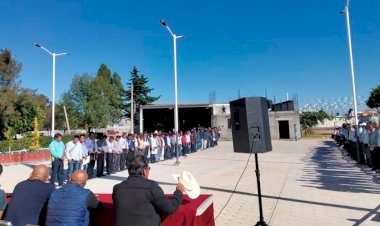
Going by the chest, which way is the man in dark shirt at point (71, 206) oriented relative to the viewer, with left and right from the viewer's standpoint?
facing away from the viewer and to the right of the viewer

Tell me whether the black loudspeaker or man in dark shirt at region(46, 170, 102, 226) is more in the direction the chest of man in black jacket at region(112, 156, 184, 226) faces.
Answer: the black loudspeaker

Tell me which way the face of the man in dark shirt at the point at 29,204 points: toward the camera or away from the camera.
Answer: away from the camera

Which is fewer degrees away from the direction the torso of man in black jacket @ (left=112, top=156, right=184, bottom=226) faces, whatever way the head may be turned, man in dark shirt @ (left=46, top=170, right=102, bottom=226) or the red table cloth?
the red table cloth

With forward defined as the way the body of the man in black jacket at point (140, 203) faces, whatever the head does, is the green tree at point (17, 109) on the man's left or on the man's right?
on the man's left

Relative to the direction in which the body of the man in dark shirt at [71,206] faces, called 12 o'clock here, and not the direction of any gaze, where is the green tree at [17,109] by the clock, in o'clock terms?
The green tree is roughly at 10 o'clock from the man in dark shirt.
